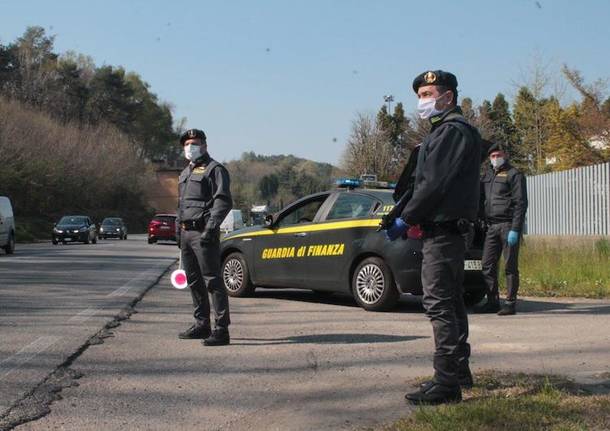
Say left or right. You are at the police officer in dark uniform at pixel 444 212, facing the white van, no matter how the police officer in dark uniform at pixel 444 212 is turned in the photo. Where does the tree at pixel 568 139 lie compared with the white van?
right

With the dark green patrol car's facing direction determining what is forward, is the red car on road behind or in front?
in front

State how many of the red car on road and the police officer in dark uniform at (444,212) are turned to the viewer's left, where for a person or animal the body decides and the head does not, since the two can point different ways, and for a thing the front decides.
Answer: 1

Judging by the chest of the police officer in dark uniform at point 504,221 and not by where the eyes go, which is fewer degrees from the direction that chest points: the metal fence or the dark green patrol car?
the dark green patrol car

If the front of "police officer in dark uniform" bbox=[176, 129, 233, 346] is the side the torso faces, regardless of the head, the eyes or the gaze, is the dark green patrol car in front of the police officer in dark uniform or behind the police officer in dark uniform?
behind

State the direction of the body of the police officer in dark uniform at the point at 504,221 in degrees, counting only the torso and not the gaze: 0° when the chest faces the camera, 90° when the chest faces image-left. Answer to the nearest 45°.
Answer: approximately 45°

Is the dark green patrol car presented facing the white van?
yes

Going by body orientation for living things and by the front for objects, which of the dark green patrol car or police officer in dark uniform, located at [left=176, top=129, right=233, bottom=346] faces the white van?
the dark green patrol car

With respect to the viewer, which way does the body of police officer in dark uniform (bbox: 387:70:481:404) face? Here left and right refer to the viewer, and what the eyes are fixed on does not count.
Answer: facing to the left of the viewer

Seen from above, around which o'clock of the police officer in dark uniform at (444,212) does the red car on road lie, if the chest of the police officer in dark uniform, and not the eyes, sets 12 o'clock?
The red car on road is roughly at 2 o'clock from the police officer in dark uniform.
